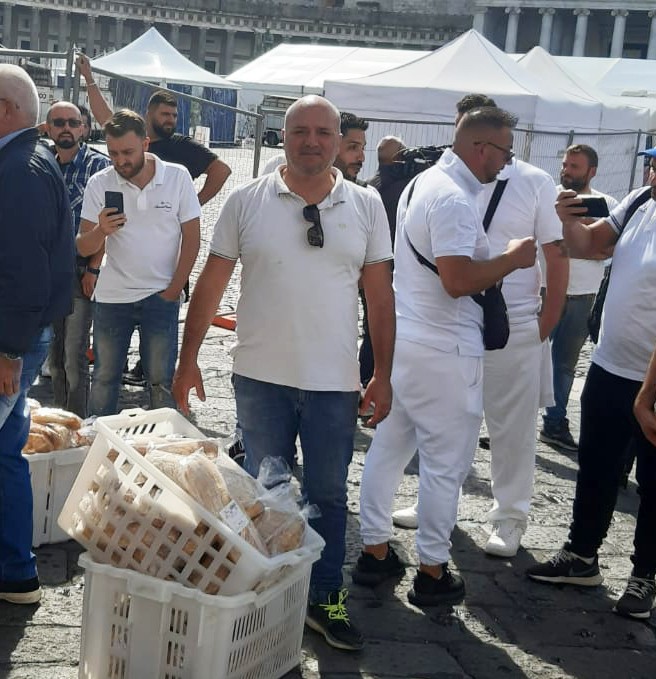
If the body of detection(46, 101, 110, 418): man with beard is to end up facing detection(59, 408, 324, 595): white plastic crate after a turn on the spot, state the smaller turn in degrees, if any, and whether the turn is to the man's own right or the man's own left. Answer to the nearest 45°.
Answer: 0° — they already face it

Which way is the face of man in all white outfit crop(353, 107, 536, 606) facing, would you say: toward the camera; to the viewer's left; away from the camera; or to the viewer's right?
to the viewer's right

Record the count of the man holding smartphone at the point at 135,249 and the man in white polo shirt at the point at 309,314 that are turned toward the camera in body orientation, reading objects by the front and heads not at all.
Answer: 2

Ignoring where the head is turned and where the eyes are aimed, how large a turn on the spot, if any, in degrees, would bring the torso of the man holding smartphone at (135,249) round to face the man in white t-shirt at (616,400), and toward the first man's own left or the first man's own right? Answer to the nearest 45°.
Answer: approximately 45° to the first man's own left

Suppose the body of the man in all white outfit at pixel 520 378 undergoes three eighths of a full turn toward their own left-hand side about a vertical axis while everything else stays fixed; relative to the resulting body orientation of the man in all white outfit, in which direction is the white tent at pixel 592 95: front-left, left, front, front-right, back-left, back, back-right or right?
left

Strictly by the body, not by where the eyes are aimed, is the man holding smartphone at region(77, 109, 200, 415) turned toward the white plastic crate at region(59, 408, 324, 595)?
yes

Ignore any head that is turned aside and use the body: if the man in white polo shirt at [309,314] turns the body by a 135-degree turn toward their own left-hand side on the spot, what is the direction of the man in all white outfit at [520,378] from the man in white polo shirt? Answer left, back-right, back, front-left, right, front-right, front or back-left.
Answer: front
